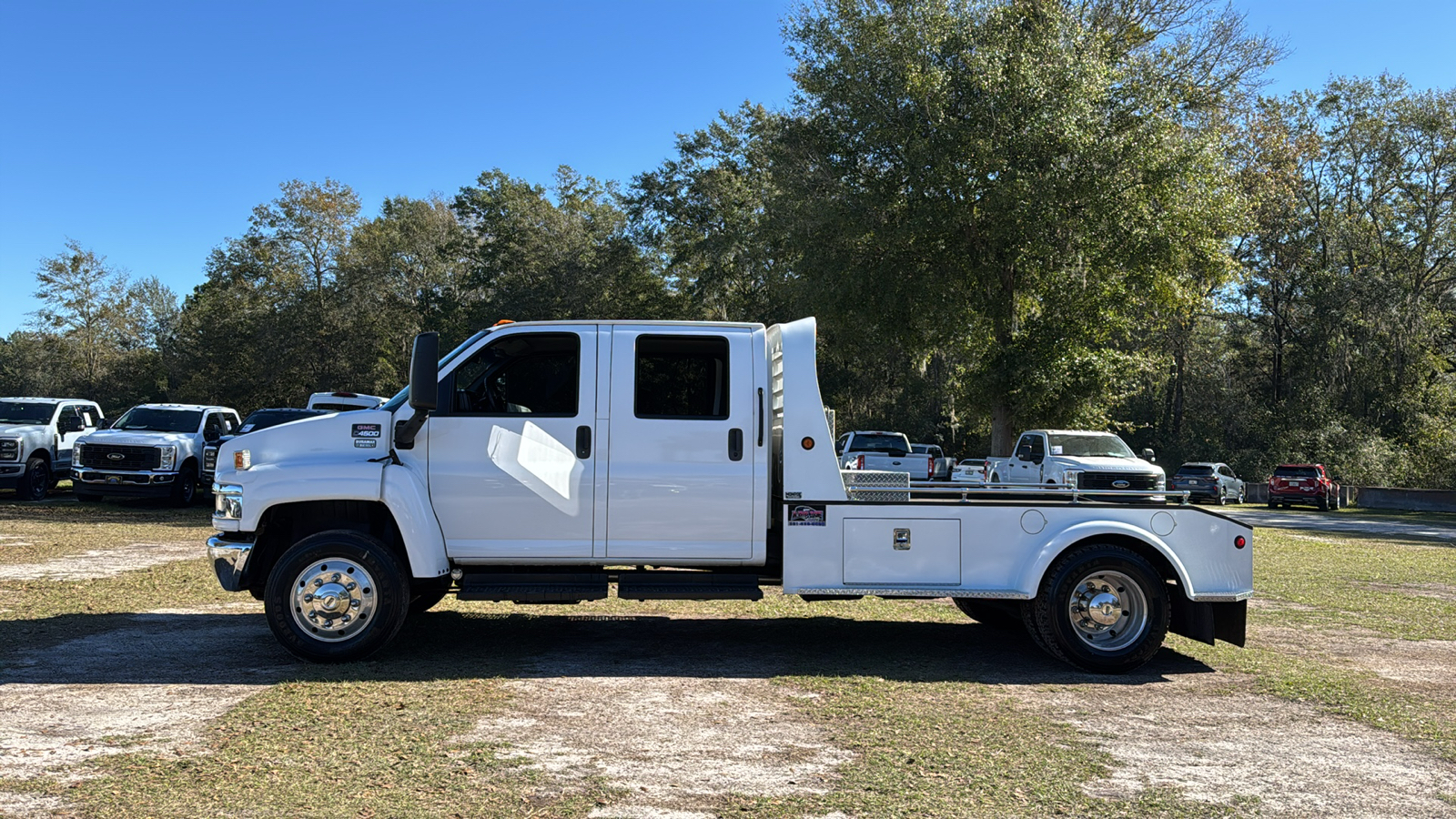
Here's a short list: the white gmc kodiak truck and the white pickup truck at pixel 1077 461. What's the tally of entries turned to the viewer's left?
1

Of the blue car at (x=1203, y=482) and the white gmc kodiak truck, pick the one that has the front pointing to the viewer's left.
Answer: the white gmc kodiak truck

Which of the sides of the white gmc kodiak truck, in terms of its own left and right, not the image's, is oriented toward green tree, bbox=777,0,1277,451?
right

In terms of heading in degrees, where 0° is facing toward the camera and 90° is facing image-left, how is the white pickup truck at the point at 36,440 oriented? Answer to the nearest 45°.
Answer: approximately 45°

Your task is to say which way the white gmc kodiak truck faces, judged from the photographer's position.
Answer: facing to the left of the viewer

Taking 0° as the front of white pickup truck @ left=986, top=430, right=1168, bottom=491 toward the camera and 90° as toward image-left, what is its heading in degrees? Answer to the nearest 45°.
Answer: approximately 315°

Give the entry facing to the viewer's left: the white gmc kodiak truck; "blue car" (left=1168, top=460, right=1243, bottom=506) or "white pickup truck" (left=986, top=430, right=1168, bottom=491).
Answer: the white gmc kodiak truck

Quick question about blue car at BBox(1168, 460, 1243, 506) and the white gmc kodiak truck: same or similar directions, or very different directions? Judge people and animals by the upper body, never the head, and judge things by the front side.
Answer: very different directions

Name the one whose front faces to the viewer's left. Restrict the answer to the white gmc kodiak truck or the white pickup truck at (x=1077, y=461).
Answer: the white gmc kodiak truck

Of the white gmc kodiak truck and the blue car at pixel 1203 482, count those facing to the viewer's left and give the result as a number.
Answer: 1

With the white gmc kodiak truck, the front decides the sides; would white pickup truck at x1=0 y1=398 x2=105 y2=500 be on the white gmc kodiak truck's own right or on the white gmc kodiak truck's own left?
on the white gmc kodiak truck's own right

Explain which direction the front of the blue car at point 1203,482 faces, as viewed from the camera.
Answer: facing away from the viewer and to the right of the viewer

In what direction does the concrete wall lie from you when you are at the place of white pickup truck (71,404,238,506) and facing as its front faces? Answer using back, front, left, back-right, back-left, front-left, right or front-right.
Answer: back-left

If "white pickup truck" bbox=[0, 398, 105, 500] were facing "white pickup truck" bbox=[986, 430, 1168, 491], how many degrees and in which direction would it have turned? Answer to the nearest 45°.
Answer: approximately 90° to its left
